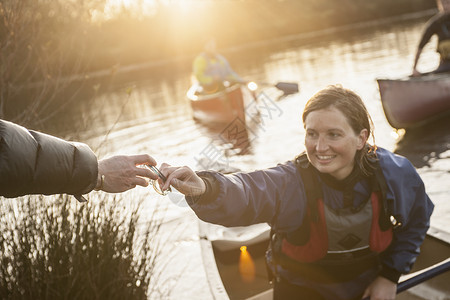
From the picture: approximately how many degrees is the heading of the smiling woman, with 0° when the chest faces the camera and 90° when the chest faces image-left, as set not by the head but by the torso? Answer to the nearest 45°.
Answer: approximately 0°

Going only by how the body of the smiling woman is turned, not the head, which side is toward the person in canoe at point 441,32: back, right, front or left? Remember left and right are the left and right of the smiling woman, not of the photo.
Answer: back

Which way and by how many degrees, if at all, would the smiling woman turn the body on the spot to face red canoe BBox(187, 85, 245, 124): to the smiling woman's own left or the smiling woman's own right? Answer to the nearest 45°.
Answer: approximately 180°
